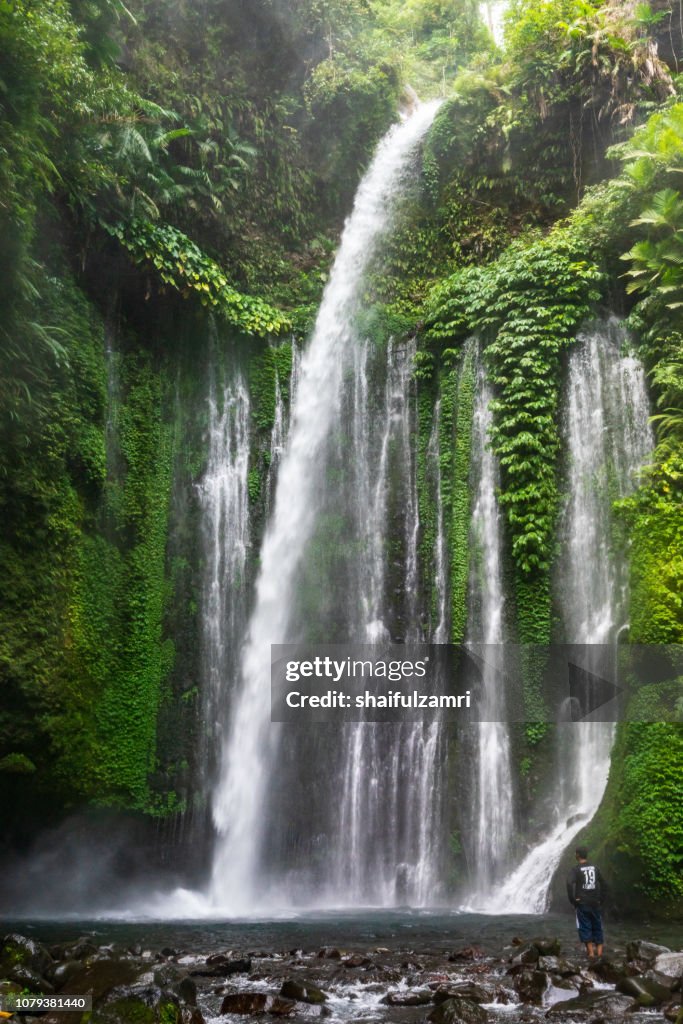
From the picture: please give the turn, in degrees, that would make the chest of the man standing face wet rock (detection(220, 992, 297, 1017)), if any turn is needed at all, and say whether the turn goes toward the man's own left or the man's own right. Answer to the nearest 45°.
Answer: approximately 135° to the man's own left

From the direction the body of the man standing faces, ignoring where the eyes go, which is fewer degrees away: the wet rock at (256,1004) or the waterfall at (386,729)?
the waterfall

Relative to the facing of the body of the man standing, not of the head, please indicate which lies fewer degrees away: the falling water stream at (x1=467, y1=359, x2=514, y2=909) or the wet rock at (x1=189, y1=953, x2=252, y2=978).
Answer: the falling water stream

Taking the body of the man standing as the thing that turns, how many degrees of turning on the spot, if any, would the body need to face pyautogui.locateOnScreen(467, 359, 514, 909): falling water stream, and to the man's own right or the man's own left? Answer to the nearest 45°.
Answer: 0° — they already face it

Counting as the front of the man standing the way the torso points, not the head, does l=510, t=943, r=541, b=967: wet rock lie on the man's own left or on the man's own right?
on the man's own left

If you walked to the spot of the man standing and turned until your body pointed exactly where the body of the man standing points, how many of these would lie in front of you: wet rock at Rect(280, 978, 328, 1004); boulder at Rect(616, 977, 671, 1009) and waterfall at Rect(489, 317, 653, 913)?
1

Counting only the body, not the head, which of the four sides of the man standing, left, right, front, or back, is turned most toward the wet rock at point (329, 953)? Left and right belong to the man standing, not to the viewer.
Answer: left

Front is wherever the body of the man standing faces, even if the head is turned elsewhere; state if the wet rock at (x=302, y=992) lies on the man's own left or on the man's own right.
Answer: on the man's own left

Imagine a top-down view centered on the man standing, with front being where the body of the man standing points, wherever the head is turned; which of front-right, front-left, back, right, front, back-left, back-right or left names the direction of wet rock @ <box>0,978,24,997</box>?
back-left

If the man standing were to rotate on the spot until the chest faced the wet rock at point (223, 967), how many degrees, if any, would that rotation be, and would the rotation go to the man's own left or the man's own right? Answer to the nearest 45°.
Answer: approximately 90° to the man's own left

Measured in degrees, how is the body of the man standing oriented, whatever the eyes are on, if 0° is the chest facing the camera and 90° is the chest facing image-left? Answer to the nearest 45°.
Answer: approximately 180°

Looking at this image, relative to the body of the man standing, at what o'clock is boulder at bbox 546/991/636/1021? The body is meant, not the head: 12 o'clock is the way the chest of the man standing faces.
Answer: The boulder is roughly at 6 o'clock from the man standing.

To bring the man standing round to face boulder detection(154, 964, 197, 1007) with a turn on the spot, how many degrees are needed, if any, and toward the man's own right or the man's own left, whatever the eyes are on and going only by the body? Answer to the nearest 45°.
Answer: approximately 135° to the man's own left

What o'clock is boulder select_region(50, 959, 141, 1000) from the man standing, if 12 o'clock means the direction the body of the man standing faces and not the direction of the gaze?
The boulder is roughly at 8 o'clock from the man standing.
